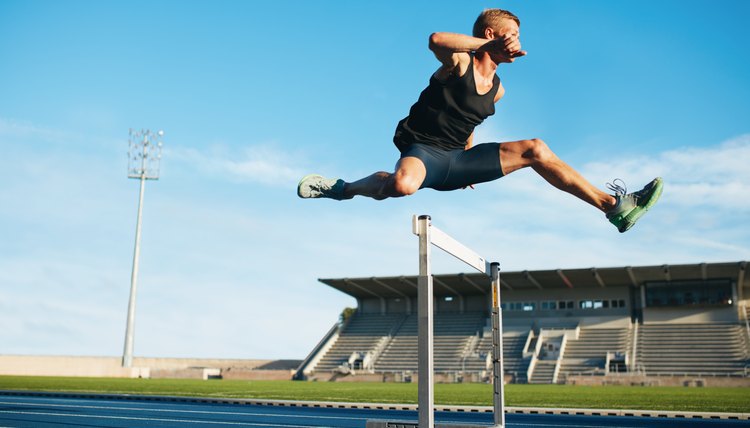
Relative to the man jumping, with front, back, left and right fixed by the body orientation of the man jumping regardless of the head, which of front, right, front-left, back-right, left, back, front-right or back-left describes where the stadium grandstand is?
back-left

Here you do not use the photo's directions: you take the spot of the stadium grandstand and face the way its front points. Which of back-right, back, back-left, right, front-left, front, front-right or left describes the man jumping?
front-left

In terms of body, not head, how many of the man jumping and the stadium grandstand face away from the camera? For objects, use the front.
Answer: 0

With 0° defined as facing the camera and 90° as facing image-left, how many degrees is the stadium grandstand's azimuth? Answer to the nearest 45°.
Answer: approximately 45°

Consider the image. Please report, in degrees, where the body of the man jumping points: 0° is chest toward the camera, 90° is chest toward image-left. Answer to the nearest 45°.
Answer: approximately 315°

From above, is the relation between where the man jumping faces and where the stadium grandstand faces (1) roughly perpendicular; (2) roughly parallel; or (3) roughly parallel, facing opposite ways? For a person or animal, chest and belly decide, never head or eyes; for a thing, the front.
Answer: roughly perpendicular
